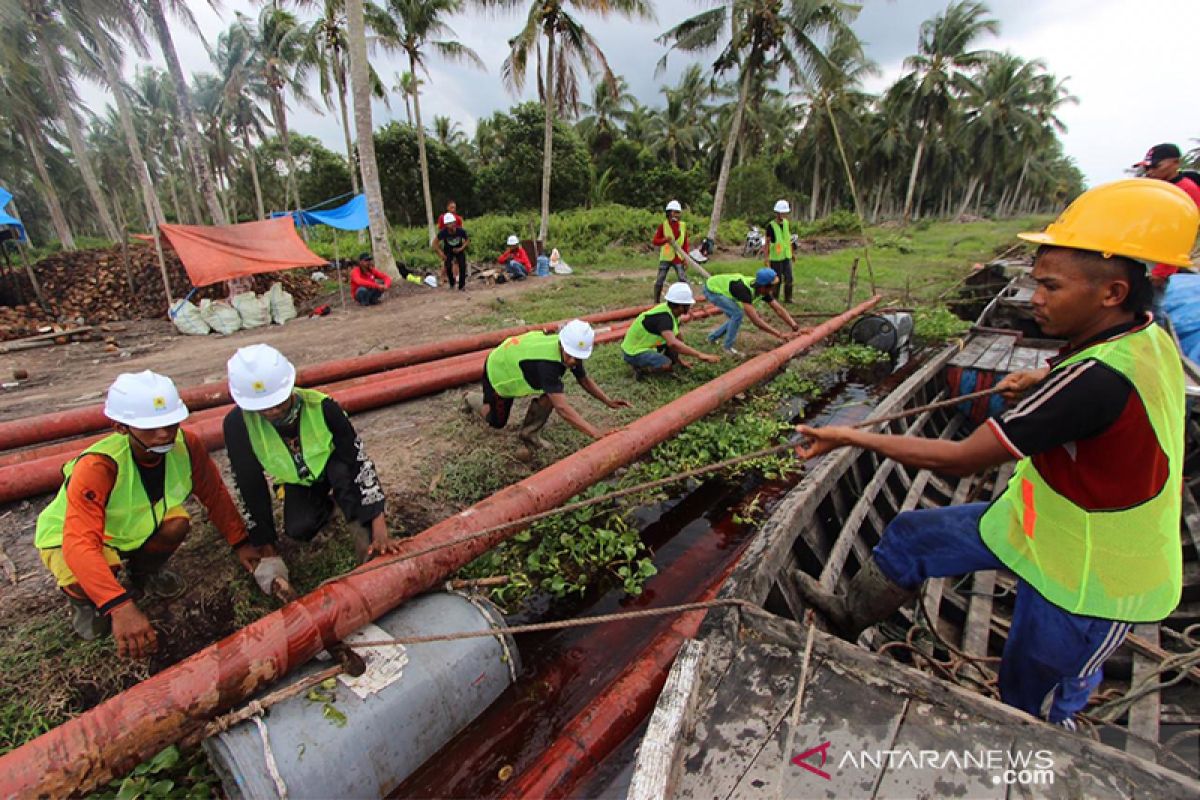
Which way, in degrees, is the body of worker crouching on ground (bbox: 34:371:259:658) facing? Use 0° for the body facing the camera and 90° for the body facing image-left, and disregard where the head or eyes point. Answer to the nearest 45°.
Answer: approximately 315°

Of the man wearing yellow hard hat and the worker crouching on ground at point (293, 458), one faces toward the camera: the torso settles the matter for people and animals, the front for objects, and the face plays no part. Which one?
the worker crouching on ground

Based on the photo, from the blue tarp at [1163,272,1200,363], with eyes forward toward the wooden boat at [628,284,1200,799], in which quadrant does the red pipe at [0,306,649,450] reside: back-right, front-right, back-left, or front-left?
front-right

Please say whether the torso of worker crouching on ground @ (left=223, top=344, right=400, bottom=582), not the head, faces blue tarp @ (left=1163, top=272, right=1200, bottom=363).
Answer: no

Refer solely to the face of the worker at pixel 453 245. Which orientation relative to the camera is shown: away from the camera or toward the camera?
toward the camera

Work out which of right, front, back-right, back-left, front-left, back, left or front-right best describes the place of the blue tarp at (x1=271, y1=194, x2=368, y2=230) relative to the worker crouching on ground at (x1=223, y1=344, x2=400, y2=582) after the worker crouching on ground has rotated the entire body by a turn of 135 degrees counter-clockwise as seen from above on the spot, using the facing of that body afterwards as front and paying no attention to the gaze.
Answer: front-left

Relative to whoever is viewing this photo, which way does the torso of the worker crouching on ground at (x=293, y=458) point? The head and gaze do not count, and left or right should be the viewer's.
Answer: facing the viewer

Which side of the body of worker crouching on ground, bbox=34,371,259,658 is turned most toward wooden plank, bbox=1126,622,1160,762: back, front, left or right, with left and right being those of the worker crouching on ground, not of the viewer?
front

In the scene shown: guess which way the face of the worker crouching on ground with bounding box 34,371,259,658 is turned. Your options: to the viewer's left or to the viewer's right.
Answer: to the viewer's right

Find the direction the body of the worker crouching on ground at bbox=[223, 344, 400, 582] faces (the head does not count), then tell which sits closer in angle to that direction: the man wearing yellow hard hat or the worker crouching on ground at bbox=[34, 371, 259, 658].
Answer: the man wearing yellow hard hat

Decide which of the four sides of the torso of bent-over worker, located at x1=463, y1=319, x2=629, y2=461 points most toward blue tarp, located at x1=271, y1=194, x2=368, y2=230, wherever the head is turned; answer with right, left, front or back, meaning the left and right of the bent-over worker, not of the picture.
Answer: back

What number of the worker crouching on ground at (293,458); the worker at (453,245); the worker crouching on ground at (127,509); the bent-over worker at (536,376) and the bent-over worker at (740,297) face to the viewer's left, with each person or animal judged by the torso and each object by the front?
0

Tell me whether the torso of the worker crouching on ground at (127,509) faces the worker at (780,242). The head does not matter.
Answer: no

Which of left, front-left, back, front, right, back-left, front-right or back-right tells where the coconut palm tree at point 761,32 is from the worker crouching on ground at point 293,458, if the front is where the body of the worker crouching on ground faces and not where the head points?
back-left

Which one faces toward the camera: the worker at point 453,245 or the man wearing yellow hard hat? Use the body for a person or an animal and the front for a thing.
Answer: the worker

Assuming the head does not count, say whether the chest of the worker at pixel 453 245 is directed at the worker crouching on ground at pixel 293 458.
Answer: yes

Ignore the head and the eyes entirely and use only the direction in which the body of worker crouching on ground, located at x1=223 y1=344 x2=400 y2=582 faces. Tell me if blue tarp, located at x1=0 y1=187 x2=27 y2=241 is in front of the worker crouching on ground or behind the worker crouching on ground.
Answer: behind

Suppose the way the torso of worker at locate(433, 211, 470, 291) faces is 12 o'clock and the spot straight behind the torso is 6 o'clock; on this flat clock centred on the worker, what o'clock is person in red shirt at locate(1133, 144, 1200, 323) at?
The person in red shirt is roughly at 11 o'clock from the worker.

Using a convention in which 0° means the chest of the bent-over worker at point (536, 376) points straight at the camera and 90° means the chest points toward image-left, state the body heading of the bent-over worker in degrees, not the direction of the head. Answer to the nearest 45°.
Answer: approximately 315°

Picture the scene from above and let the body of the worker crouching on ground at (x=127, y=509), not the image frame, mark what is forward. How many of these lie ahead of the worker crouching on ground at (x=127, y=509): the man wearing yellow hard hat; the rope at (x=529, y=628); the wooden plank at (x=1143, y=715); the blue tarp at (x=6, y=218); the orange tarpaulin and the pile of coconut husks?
3

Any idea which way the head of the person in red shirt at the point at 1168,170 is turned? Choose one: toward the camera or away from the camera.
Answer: toward the camera

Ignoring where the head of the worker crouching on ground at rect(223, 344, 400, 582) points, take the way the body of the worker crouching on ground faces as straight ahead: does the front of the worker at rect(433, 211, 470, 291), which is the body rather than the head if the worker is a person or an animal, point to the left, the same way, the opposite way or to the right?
the same way

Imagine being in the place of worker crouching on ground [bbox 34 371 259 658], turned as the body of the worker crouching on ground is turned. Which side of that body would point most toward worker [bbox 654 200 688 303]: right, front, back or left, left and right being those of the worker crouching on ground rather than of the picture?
left
